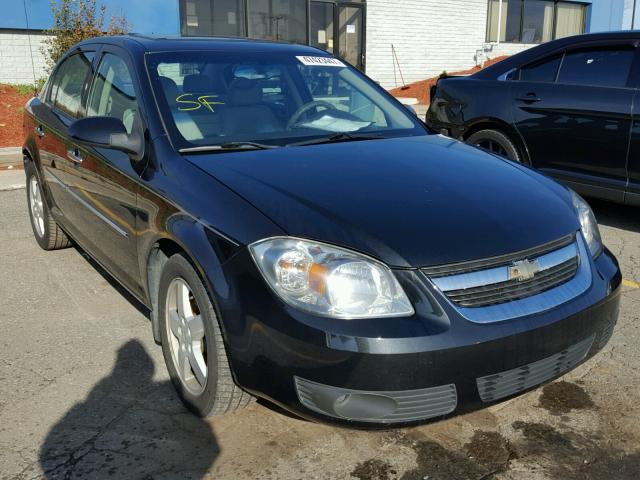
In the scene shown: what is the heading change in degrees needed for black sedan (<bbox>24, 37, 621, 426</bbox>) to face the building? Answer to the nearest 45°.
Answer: approximately 135° to its left

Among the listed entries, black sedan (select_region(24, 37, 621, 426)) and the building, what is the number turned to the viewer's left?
0

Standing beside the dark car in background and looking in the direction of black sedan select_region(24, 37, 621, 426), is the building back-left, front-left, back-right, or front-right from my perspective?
back-right

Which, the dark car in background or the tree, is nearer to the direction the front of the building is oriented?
the dark car in background

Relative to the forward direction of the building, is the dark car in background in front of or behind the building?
in front

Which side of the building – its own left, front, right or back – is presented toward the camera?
front

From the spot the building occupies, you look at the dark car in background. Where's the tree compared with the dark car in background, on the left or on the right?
right

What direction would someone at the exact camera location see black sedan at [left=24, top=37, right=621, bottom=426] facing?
facing the viewer and to the right of the viewer

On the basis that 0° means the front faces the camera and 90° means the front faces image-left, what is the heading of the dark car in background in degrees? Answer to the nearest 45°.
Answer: approximately 315°

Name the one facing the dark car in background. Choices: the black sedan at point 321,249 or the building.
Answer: the building

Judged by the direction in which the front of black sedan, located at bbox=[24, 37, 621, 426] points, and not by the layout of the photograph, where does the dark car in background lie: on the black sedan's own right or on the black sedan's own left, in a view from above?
on the black sedan's own left

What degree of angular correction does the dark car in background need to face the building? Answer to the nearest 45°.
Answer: approximately 135° to its left

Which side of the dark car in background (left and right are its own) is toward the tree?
back

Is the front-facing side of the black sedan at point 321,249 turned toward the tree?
no
